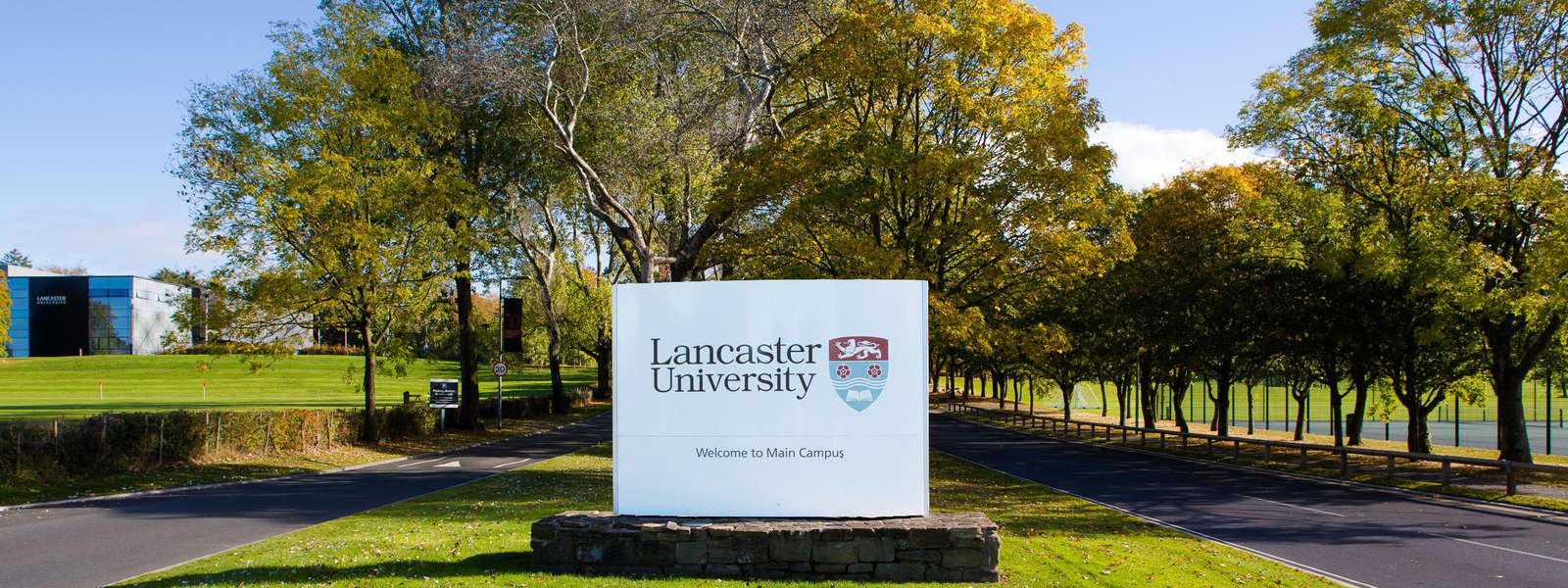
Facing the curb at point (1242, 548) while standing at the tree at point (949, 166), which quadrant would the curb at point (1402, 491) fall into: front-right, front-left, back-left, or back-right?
front-left

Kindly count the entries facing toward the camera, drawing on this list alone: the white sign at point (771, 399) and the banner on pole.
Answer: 2

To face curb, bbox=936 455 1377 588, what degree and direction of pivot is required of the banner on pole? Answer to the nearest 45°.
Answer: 0° — it already faces it

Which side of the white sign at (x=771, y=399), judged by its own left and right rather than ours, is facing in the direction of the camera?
front

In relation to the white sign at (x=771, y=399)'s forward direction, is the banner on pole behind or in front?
behind

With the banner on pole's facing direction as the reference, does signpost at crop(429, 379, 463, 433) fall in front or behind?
in front

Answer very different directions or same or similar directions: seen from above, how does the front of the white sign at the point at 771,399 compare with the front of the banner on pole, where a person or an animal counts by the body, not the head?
same or similar directions

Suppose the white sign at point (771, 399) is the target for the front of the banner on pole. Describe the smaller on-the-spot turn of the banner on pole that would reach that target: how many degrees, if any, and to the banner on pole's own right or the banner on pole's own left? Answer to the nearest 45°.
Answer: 0° — it already faces it
